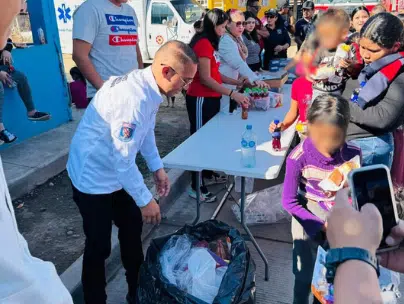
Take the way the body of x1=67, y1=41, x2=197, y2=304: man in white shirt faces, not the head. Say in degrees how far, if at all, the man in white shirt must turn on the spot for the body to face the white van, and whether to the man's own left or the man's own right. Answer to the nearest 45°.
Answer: approximately 90° to the man's own left

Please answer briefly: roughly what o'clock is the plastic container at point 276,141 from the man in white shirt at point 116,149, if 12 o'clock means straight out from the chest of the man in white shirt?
The plastic container is roughly at 11 o'clock from the man in white shirt.

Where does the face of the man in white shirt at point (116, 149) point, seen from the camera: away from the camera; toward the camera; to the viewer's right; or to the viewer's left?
to the viewer's right

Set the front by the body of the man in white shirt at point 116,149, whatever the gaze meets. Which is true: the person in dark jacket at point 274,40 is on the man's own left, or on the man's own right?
on the man's own left

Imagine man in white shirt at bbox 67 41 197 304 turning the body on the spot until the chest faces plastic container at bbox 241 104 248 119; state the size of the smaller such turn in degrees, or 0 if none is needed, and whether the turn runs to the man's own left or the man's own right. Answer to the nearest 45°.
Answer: approximately 45° to the man's own left

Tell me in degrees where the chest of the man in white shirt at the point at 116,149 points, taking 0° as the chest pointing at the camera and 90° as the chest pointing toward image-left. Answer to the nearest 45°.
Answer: approximately 270°

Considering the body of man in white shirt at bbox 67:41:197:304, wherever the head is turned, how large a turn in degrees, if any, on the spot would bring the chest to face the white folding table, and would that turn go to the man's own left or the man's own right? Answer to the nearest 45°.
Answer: approximately 45° to the man's own left

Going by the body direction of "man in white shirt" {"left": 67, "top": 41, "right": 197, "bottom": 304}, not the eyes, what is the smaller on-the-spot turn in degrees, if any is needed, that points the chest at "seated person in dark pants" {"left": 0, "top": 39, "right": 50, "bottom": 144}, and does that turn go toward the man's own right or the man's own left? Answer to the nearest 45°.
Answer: approximately 135° to the man's own left
